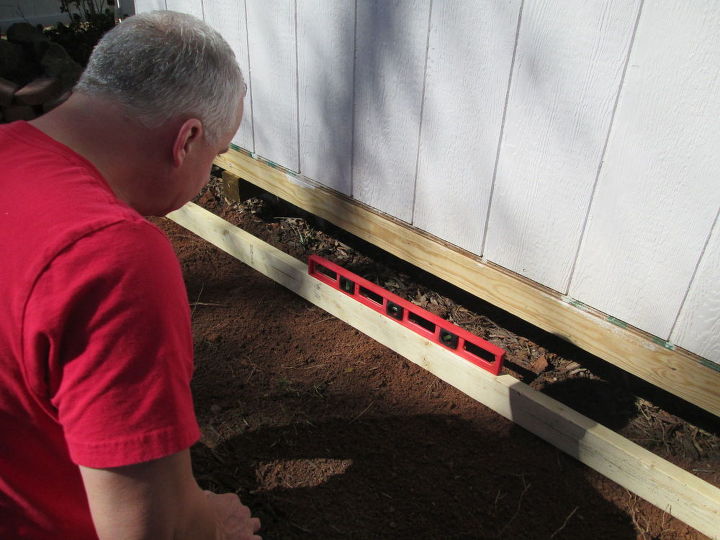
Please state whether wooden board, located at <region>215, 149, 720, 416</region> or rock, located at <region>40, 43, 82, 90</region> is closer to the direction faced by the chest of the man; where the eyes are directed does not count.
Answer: the wooden board

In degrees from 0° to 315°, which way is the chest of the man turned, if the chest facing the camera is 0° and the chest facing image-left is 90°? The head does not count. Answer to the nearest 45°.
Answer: approximately 225°

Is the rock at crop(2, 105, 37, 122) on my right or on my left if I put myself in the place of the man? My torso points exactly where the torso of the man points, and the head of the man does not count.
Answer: on my left

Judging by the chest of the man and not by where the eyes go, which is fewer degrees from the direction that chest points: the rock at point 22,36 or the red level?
the red level

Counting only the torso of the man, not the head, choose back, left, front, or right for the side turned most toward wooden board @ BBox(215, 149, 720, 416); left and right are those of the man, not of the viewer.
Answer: front

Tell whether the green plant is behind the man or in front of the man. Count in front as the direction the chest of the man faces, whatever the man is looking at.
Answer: in front

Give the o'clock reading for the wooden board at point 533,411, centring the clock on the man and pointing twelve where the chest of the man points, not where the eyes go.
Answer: The wooden board is roughly at 1 o'clock from the man.

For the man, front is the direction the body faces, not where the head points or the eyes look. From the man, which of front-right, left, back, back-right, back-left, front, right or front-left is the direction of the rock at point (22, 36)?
front-left

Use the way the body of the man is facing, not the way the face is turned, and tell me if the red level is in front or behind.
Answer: in front

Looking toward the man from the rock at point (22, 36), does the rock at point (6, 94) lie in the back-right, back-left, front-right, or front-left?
front-right

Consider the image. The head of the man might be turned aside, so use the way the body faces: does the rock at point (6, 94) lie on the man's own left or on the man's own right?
on the man's own left

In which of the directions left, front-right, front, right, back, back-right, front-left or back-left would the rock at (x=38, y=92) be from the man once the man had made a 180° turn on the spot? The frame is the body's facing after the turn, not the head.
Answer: back-right

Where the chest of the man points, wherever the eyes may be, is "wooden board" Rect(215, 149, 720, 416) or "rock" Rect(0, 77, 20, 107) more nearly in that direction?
the wooden board

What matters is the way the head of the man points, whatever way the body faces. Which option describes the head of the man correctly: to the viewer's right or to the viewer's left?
to the viewer's right

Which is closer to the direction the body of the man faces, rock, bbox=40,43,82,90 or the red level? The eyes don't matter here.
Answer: the red level
